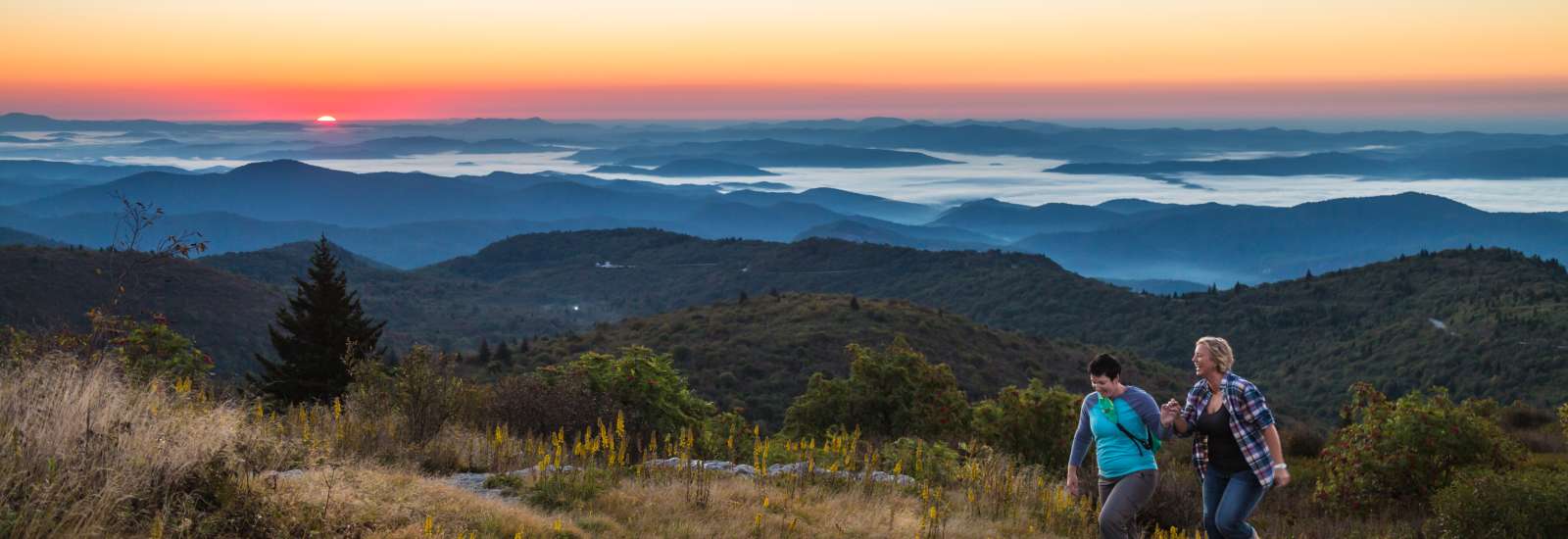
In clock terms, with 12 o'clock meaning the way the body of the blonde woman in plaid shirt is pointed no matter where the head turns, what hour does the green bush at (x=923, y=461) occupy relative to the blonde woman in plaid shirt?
The green bush is roughly at 3 o'clock from the blonde woman in plaid shirt.

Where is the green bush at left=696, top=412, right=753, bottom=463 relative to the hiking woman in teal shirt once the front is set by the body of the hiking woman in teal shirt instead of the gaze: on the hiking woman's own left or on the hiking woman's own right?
on the hiking woman's own right

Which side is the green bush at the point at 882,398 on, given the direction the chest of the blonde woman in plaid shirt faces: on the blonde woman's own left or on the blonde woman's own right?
on the blonde woman's own right

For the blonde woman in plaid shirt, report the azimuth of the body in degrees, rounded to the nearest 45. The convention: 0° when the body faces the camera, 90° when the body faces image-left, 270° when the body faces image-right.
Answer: approximately 45°

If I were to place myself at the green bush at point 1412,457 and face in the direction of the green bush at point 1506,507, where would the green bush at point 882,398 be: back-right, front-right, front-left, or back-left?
back-right

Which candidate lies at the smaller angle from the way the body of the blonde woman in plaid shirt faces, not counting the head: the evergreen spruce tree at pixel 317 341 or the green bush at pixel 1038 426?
the evergreen spruce tree

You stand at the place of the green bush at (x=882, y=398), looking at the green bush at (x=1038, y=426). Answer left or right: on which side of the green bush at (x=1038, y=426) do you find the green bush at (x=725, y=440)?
right

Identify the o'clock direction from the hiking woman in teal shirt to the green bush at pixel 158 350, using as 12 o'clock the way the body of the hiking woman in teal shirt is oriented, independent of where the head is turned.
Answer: The green bush is roughly at 2 o'clock from the hiking woman in teal shirt.

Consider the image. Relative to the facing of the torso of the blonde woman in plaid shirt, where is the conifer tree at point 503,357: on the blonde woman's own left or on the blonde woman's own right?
on the blonde woman's own right

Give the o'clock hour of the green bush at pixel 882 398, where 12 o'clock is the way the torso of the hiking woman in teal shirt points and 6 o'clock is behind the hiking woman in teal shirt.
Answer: The green bush is roughly at 4 o'clock from the hiking woman in teal shirt.

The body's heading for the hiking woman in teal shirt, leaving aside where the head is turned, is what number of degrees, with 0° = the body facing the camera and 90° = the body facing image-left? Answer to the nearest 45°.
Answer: approximately 45°
